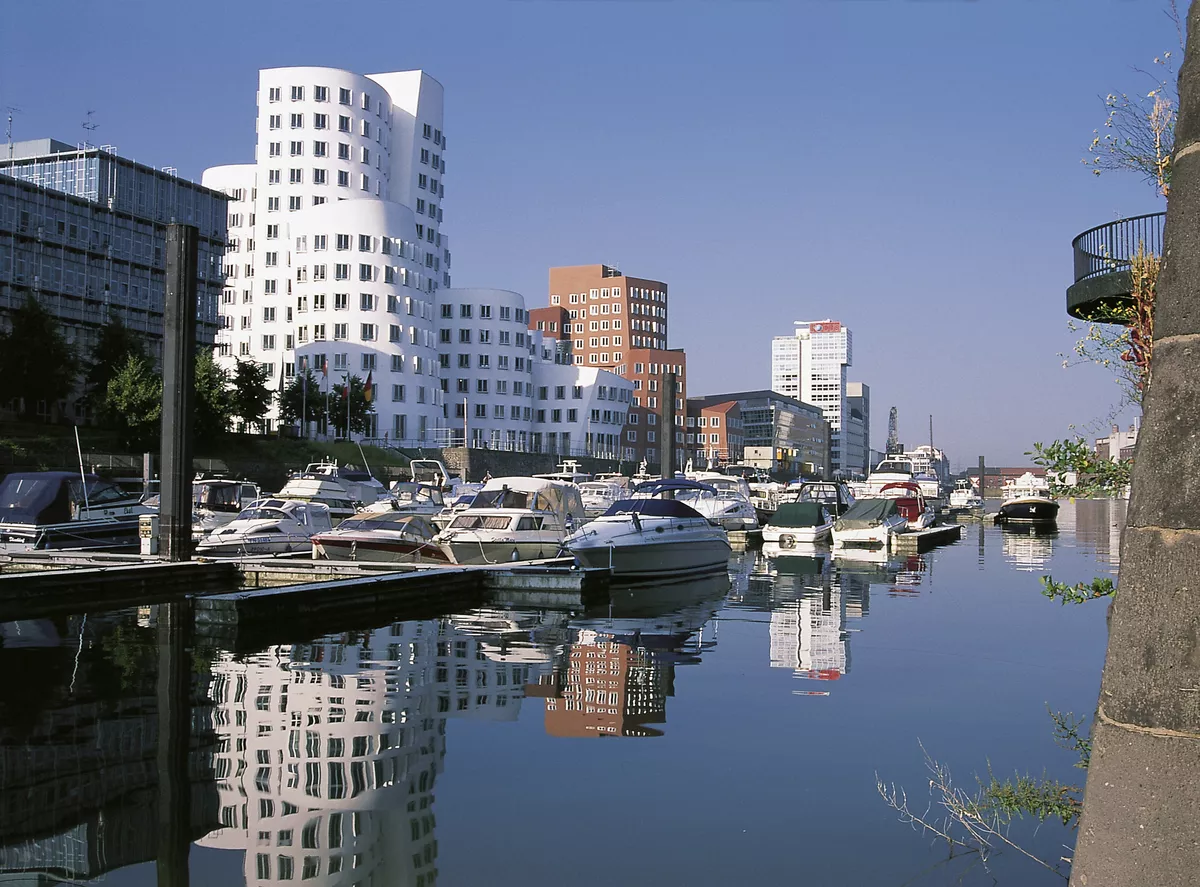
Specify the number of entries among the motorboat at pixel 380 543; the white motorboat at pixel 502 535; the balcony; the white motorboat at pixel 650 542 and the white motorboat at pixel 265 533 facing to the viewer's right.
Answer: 0

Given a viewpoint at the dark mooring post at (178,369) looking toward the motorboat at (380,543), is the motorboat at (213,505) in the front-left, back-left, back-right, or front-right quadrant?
front-left

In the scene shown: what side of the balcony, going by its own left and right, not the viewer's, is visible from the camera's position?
left

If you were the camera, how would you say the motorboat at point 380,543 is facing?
facing the viewer and to the left of the viewer

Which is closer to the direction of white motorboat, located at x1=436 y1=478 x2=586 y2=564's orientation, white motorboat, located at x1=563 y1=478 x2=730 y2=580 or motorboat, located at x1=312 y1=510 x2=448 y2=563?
the motorboat

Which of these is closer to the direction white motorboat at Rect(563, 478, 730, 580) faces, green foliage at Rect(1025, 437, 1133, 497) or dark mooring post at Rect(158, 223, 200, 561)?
the dark mooring post

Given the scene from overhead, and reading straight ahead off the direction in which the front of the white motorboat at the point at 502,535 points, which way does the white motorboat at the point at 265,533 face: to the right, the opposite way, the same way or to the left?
the same way

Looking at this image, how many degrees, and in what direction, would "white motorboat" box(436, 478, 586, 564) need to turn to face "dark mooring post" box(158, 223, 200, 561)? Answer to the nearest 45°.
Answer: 0° — it already faces it

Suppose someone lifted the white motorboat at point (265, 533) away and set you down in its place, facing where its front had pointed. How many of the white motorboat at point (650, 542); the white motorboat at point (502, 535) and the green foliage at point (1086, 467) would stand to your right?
0

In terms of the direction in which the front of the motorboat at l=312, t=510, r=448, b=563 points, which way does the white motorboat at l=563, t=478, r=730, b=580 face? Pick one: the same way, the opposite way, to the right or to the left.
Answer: the same way

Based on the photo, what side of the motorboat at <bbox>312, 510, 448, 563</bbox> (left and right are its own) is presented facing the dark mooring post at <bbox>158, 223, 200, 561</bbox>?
front

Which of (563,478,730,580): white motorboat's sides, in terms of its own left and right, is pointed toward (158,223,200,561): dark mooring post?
front
